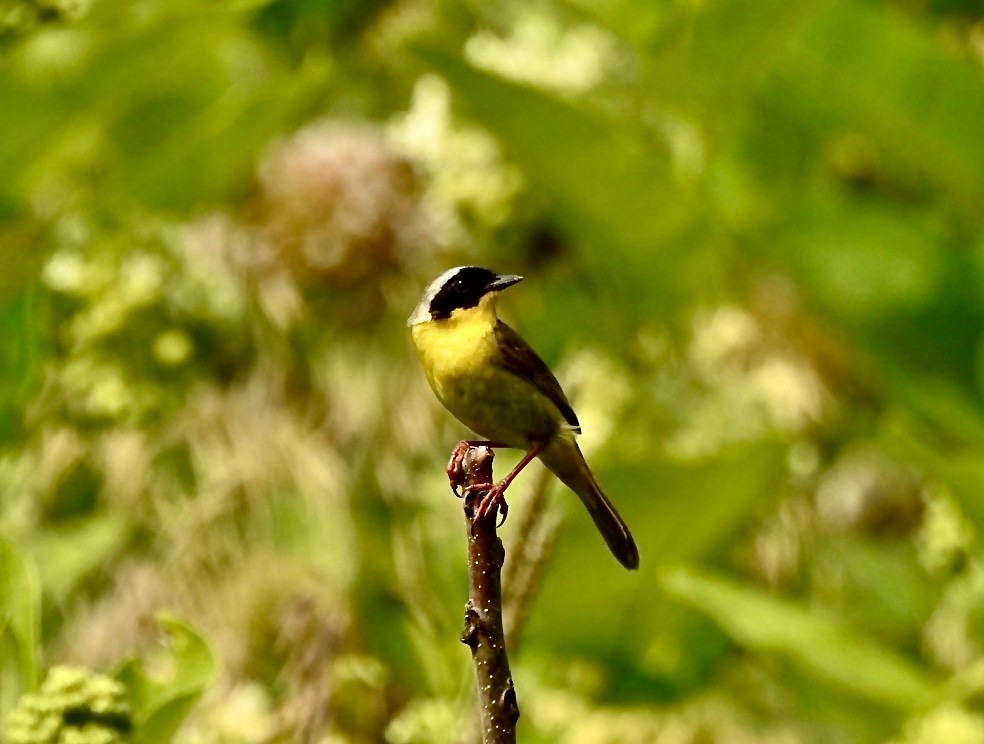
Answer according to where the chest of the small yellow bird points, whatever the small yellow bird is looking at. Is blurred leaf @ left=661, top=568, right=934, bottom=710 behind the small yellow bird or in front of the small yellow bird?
behind

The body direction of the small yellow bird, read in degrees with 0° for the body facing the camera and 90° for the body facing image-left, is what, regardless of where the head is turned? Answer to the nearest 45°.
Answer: approximately 45°

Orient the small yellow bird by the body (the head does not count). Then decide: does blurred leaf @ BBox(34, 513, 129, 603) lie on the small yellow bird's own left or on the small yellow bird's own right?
on the small yellow bird's own right

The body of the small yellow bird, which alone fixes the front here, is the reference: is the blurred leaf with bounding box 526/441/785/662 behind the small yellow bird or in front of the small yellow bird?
behind
